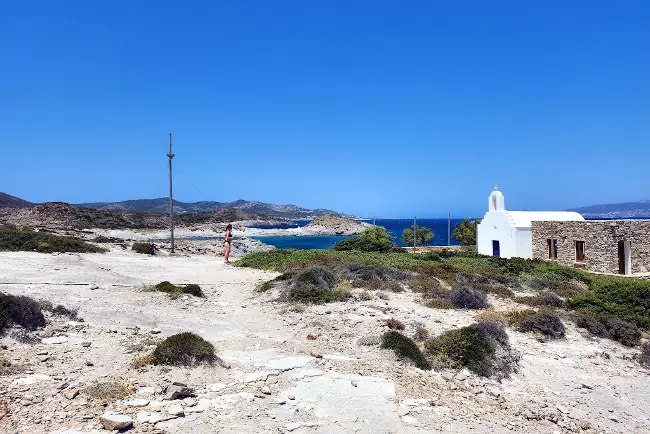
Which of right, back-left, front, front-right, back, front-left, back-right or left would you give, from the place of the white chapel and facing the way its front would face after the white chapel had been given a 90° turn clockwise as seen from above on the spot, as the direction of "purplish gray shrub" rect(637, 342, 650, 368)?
back-left

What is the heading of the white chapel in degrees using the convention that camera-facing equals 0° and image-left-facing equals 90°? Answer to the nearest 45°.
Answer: approximately 45°

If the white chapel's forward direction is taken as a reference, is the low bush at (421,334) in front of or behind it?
in front

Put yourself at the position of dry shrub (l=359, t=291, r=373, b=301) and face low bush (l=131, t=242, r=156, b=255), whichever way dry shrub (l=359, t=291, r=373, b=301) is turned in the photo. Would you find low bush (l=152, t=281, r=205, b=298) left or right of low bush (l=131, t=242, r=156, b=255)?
left

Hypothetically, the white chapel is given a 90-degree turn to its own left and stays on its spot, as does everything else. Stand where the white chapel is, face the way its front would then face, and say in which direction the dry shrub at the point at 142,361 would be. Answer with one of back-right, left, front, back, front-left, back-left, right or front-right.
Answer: front-right

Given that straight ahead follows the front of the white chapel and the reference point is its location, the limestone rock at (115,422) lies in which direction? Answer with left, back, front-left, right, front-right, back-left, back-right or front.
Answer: front-left

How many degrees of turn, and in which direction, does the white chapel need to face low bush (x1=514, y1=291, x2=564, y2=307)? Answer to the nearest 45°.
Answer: approximately 45° to its left

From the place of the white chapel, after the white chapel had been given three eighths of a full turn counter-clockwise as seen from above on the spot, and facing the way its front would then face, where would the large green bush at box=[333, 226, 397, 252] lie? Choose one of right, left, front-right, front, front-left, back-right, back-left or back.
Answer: back

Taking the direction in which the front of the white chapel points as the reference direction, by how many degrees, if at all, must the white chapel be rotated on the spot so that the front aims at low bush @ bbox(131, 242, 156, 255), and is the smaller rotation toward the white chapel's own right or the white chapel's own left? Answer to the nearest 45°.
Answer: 0° — it already faces it

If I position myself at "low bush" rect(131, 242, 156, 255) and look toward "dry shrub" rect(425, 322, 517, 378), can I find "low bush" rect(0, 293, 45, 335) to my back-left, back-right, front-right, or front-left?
front-right

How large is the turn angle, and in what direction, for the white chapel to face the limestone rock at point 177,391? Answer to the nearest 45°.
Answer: approximately 45° to its left

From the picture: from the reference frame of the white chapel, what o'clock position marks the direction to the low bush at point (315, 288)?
The low bush is roughly at 11 o'clock from the white chapel.

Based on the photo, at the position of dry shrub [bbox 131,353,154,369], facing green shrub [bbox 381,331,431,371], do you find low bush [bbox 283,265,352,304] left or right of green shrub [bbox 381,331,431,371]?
left

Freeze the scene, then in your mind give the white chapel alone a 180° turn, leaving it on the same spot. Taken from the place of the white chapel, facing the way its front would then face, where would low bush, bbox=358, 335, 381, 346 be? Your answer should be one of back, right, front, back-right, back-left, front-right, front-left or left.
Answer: back-right

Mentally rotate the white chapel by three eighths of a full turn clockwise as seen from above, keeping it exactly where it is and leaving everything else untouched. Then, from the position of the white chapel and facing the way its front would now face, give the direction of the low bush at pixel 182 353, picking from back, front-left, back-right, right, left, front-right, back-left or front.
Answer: back

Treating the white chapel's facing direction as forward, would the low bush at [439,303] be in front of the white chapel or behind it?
in front
